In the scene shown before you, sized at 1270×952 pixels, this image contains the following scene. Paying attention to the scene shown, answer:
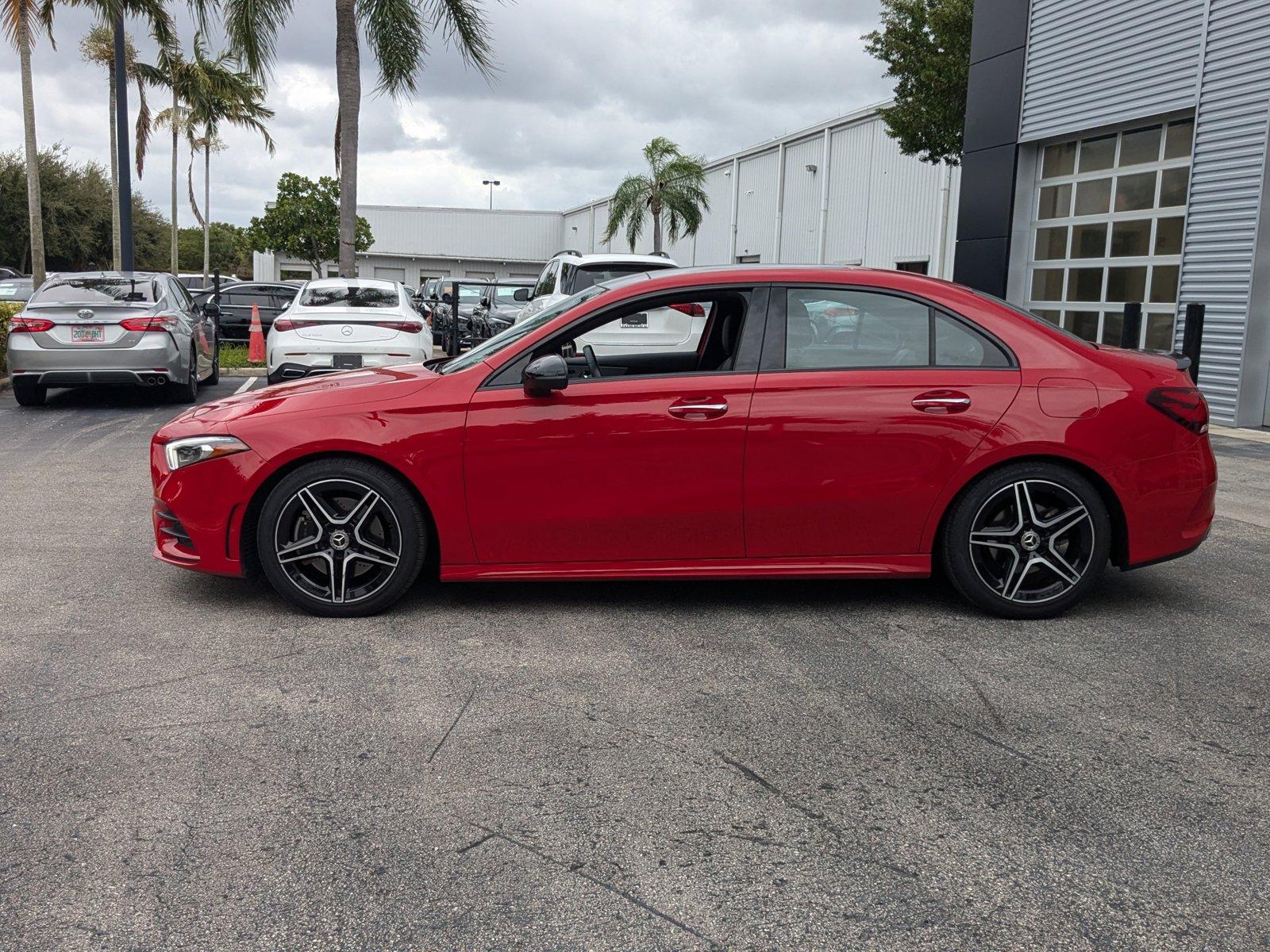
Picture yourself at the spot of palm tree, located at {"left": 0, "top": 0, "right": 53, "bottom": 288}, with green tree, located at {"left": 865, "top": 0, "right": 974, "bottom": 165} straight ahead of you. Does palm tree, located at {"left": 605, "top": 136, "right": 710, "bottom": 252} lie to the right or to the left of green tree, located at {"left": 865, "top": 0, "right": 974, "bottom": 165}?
left

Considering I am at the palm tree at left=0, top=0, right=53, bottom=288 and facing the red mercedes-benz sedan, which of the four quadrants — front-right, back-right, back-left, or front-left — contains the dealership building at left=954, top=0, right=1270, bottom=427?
front-left

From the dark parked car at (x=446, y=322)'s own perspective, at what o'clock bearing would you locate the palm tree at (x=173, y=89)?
The palm tree is roughly at 5 o'clock from the dark parked car.

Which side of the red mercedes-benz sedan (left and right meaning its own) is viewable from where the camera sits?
left

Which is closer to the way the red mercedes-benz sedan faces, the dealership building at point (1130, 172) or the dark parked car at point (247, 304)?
the dark parked car

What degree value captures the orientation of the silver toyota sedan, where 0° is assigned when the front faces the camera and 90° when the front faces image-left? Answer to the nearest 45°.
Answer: approximately 180°

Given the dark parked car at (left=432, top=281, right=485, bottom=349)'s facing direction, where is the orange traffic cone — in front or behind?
in front

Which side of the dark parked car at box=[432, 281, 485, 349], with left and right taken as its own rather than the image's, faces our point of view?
front

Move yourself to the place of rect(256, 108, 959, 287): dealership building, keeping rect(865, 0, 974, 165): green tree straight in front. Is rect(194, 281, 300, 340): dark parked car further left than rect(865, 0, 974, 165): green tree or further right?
right
